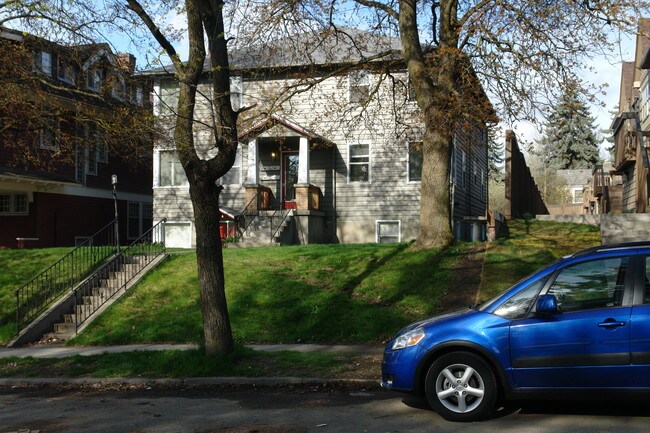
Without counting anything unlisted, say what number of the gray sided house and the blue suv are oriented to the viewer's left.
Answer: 1

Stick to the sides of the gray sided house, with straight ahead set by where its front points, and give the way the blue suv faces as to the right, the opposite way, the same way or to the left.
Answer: to the right

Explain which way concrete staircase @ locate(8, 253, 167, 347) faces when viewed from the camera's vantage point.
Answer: facing the viewer and to the left of the viewer

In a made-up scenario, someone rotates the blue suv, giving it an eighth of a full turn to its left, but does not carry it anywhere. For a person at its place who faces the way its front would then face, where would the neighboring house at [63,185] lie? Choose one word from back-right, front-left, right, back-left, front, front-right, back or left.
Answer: right

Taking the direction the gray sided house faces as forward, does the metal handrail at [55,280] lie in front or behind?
in front

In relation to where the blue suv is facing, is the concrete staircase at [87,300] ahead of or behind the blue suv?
ahead

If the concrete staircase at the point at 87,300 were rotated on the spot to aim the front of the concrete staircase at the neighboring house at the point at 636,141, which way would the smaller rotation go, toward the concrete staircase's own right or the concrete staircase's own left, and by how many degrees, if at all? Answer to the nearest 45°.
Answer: approximately 135° to the concrete staircase's own left

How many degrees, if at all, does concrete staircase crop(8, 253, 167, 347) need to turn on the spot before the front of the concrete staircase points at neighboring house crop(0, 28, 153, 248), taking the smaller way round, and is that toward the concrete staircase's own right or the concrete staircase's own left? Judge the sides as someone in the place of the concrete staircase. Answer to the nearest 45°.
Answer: approximately 135° to the concrete staircase's own right

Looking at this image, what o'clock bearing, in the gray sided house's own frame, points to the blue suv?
The blue suv is roughly at 12 o'clock from the gray sided house.

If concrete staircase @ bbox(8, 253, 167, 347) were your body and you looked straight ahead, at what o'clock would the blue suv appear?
The blue suv is roughly at 10 o'clock from the concrete staircase.

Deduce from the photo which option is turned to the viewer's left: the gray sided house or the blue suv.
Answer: the blue suv

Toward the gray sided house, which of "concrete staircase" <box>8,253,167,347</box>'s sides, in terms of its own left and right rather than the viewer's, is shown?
back

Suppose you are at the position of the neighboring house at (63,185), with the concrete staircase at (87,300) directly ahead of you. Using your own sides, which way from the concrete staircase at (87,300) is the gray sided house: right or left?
left

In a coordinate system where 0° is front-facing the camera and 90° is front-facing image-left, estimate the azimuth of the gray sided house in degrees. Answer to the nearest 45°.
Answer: approximately 0°

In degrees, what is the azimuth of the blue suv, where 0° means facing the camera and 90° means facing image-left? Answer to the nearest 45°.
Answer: approximately 90°
